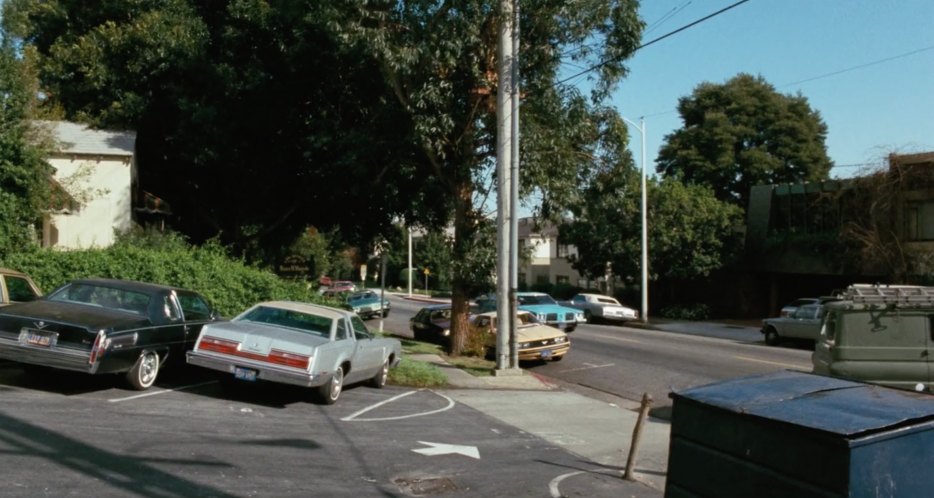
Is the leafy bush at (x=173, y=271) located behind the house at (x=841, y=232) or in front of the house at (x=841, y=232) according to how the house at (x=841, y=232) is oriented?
in front

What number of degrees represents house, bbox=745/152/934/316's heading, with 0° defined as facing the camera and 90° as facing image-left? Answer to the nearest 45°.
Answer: approximately 45°

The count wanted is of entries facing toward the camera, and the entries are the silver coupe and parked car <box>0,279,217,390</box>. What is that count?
0

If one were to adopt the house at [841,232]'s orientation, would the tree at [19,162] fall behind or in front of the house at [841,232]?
in front

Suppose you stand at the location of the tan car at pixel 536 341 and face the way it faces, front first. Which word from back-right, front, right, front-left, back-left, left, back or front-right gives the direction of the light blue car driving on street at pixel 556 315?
back-left

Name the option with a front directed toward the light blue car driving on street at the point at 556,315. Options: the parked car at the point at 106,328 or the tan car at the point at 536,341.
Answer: the parked car at the point at 106,328

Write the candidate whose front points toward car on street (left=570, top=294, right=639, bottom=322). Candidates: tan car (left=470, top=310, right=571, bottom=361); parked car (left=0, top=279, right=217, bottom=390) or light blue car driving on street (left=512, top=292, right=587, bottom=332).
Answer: parked car (left=0, top=279, right=217, bottom=390)

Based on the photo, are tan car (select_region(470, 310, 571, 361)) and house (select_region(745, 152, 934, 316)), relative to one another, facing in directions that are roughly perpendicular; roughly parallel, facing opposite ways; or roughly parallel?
roughly perpendicular

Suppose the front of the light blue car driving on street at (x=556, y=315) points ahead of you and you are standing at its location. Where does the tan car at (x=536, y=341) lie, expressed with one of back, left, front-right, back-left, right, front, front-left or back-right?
front-right

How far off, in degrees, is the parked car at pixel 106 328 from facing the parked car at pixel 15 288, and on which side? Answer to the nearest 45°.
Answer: approximately 90° to its left

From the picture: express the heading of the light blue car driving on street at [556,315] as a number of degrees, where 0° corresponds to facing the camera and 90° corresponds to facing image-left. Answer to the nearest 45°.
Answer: approximately 315°

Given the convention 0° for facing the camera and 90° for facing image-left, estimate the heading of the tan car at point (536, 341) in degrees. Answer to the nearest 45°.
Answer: approximately 315°
